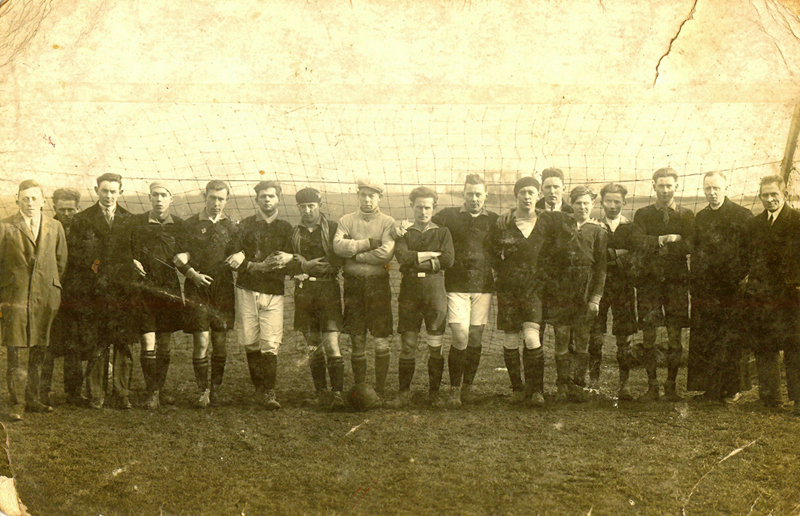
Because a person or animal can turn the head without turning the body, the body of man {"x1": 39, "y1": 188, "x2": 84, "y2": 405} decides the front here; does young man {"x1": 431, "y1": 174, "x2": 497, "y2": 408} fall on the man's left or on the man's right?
on the man's left

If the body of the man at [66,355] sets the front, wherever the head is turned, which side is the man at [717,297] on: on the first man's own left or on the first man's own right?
on the first man's own left

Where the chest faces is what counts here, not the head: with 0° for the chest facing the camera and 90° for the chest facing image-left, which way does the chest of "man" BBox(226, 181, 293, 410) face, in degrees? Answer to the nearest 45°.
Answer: approximately 0°

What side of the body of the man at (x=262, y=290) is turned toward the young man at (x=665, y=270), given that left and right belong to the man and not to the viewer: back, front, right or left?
left
